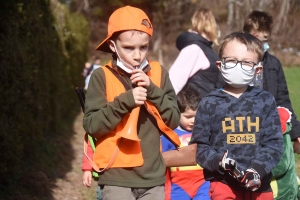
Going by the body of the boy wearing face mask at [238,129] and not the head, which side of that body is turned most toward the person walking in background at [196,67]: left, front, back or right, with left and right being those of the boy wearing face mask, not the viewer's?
back

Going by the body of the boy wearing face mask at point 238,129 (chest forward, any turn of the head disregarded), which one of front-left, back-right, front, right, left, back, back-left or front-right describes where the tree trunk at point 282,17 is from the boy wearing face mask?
back

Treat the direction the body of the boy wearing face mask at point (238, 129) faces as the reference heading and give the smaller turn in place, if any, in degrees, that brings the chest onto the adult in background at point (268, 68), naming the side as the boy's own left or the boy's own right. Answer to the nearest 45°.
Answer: approximately 180°

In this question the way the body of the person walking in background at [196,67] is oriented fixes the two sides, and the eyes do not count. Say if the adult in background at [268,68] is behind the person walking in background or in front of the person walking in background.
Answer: in front
